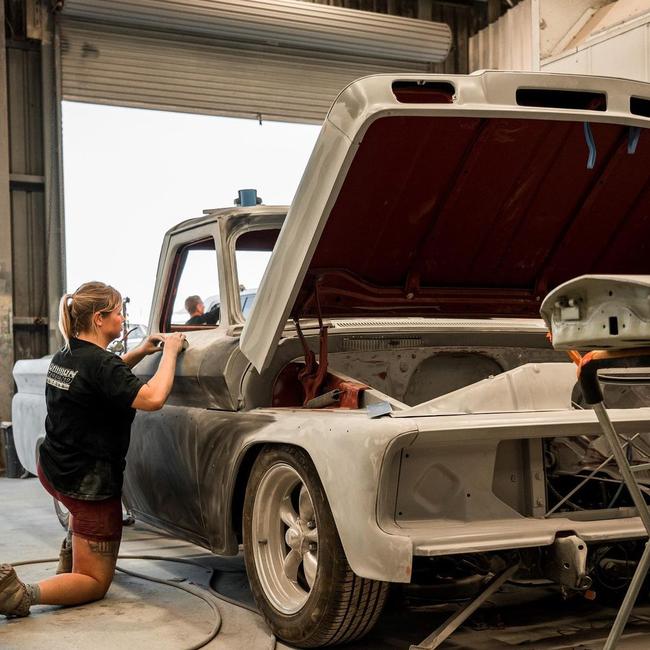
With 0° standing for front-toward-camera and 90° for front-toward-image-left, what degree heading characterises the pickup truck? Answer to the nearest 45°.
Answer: approximately 315°

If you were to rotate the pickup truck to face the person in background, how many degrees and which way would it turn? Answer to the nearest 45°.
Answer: approximately 180°

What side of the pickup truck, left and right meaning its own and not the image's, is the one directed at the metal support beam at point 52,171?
back

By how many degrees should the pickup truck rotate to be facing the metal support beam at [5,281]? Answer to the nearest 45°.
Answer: approximately 180°

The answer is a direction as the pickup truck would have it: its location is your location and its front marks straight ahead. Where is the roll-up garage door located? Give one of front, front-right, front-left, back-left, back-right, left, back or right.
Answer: back-left
